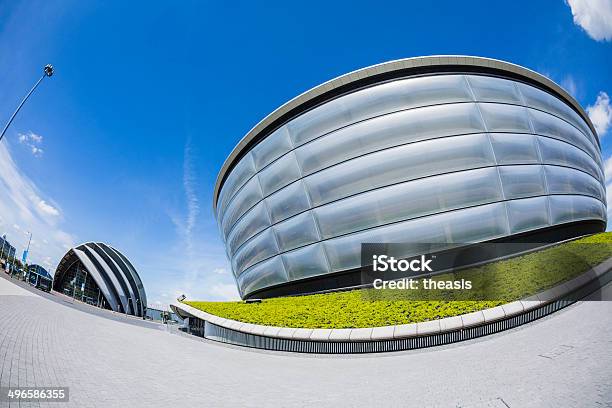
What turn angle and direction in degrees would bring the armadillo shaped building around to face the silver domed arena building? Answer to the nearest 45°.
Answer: approximately 45° to its left

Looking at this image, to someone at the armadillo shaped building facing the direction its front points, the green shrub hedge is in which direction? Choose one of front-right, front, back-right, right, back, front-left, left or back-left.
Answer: front-left

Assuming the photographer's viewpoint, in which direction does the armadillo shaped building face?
facing the viewer and to the left of the viewer
